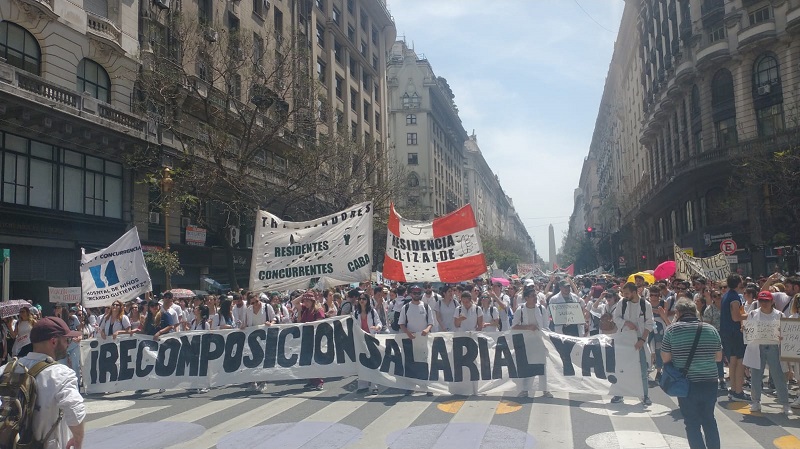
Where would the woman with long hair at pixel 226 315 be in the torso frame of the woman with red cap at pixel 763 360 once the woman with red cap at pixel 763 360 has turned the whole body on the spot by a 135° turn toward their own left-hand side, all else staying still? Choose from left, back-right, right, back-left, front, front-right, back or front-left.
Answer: back-left

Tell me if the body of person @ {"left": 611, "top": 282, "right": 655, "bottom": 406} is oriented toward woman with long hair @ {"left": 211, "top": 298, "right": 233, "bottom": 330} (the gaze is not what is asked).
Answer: no

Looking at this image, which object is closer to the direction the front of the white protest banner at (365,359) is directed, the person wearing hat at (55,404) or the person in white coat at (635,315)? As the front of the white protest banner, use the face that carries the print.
the person wearing hat

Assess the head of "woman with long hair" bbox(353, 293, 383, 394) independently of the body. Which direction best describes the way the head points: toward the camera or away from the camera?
toward the camera

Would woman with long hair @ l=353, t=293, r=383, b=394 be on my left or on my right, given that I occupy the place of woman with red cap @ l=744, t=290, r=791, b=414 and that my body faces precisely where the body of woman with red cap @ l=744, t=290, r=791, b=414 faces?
on my right

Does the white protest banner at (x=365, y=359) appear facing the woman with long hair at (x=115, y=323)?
no

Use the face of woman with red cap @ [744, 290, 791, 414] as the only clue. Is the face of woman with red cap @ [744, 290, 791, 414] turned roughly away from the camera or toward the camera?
toward the camera

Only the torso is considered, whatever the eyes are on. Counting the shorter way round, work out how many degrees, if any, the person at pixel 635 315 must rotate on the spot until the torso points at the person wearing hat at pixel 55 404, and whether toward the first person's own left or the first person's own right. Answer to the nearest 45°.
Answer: approximately 45° to the first person's own right

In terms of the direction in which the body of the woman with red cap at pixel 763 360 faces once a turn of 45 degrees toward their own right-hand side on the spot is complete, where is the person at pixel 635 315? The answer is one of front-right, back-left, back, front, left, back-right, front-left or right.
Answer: front-right

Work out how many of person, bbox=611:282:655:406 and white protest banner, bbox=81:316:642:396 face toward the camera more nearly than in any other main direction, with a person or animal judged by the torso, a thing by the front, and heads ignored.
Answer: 2

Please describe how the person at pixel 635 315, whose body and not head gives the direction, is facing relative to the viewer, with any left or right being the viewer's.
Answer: facing the viewer

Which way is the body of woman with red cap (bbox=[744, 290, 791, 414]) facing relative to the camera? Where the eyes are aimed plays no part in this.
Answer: toward the camera

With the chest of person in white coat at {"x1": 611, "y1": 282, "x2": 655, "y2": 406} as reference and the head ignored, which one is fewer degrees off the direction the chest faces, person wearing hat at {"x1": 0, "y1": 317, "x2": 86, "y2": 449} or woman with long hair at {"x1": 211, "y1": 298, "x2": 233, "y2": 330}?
the person wearing hat

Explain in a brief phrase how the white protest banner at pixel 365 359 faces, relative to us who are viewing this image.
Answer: facing the viewer

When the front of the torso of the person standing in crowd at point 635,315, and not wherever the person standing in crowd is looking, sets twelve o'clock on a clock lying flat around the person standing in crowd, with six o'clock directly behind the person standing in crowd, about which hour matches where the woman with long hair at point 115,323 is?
The woman with long hair is roughly at 3 o'clock from the person standing in crowd.

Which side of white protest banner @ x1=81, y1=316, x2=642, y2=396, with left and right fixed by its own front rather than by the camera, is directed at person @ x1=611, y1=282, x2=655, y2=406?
left
